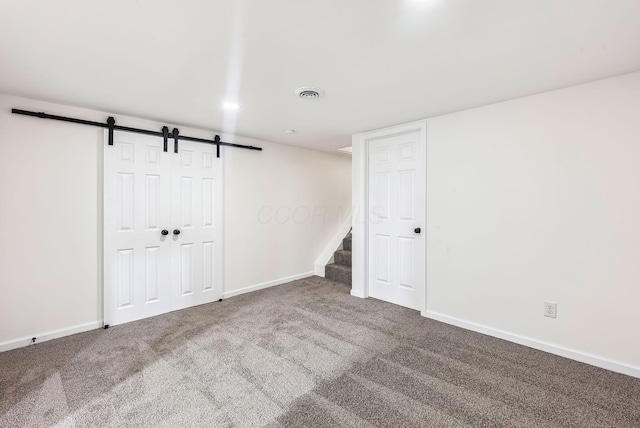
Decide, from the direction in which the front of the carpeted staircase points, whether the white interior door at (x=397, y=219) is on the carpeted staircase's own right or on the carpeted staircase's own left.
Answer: on the carpeted staircase's own left

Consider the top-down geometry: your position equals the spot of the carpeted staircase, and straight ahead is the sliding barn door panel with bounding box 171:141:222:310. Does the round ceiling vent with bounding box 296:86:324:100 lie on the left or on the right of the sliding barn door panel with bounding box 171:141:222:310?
left

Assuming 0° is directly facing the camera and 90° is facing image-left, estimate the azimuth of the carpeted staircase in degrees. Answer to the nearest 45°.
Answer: approximately 45°

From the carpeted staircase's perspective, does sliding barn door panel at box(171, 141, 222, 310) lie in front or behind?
in front

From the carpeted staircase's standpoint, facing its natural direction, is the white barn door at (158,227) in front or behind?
in front

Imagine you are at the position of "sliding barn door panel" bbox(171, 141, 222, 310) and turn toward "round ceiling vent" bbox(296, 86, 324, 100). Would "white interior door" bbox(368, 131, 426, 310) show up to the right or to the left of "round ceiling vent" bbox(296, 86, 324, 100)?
left
